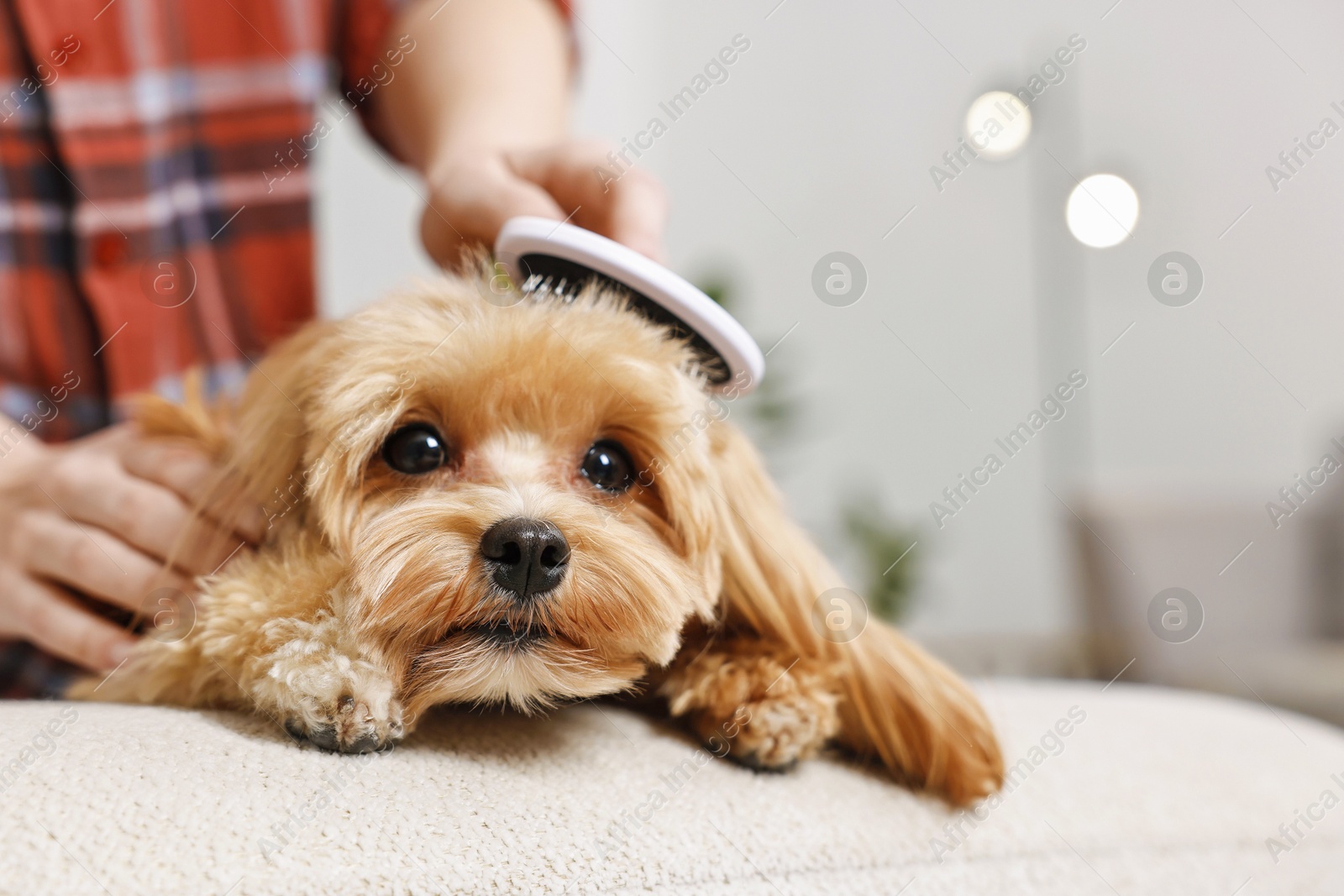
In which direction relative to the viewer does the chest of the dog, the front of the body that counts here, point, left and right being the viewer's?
facing the viewer

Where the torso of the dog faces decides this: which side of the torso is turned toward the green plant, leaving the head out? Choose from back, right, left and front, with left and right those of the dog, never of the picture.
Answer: back
